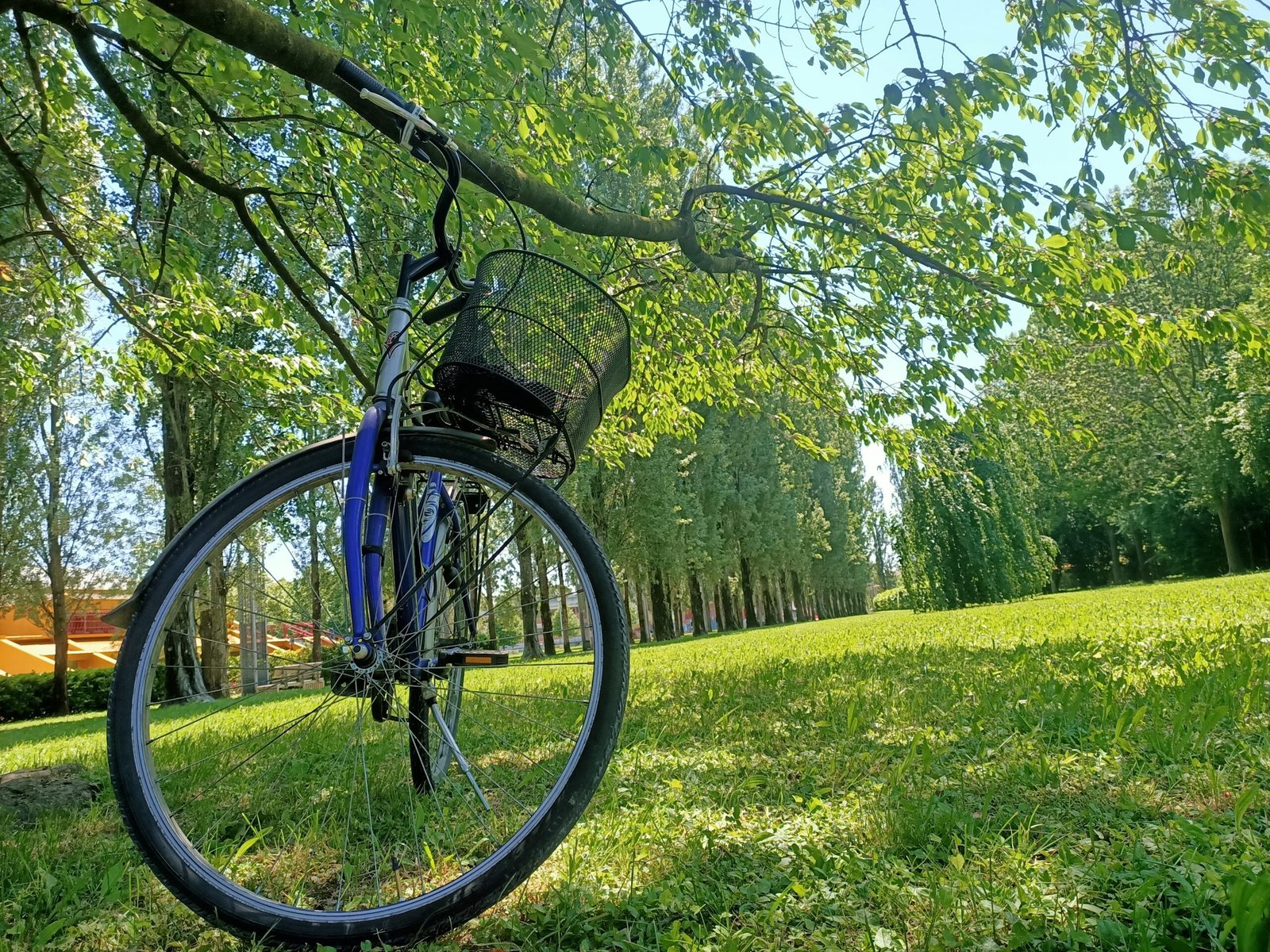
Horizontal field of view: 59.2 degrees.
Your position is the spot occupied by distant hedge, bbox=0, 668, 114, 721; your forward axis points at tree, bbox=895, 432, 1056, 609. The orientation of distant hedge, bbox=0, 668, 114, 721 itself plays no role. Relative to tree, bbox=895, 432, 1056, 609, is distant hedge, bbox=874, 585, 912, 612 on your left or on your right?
left

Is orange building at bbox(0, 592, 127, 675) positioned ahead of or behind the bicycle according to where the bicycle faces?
behind

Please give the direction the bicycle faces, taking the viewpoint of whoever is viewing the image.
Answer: facing the viewer

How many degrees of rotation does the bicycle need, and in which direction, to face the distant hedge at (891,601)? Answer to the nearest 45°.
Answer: approximately 135° to its left

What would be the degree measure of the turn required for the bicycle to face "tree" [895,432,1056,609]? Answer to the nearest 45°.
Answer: approximately 135° to its left

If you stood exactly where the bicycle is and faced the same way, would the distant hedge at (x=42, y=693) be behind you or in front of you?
behind
